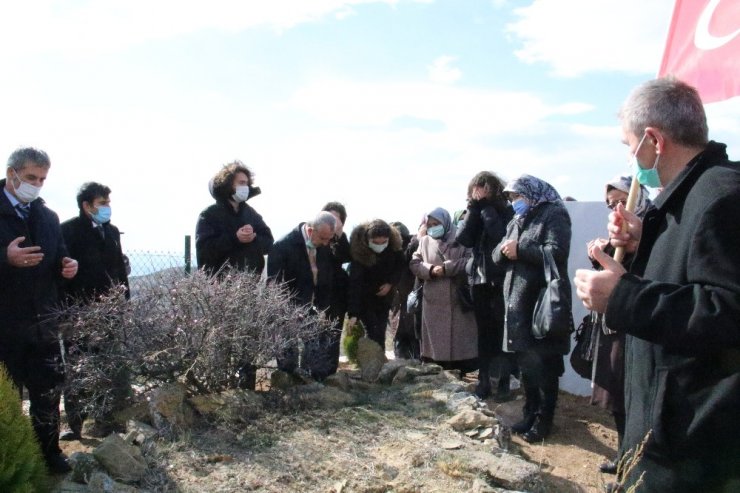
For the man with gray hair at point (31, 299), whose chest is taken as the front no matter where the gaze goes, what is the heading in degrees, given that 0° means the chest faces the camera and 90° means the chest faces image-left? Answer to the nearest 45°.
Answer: approximately 315°

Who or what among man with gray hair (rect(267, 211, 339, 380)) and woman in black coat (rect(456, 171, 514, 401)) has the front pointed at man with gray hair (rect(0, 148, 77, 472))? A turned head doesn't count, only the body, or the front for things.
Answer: the woman in black coat

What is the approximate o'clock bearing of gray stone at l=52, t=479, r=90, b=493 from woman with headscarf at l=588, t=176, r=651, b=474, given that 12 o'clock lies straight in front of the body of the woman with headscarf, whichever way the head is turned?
The gray stone is roughly at 12 o'clock from the woman with headscarf.

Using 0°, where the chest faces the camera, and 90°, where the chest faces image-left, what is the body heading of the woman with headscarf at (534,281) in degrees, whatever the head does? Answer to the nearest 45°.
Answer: approximately 45°

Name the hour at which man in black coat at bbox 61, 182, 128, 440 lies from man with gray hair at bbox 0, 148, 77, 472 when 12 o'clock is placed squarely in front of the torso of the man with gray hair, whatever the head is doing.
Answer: The man in black coat is roughly at 8 o'clock from the man with gray hair.

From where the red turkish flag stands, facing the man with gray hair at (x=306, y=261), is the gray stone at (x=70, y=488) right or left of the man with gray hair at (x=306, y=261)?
left

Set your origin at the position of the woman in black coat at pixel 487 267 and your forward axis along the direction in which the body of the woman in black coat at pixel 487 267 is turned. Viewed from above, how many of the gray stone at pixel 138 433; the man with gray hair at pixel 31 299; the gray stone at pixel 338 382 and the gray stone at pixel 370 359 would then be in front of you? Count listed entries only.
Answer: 4

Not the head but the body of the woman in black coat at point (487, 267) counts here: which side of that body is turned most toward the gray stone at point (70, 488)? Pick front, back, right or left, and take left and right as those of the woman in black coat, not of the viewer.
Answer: front

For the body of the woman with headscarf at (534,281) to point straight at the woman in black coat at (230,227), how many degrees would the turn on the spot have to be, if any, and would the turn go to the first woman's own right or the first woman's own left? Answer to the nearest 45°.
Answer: approximately 45° to the first woman's own right

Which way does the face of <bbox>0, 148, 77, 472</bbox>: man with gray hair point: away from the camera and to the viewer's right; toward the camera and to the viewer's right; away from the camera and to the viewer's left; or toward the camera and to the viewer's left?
toward the camera and to the viewer's right
